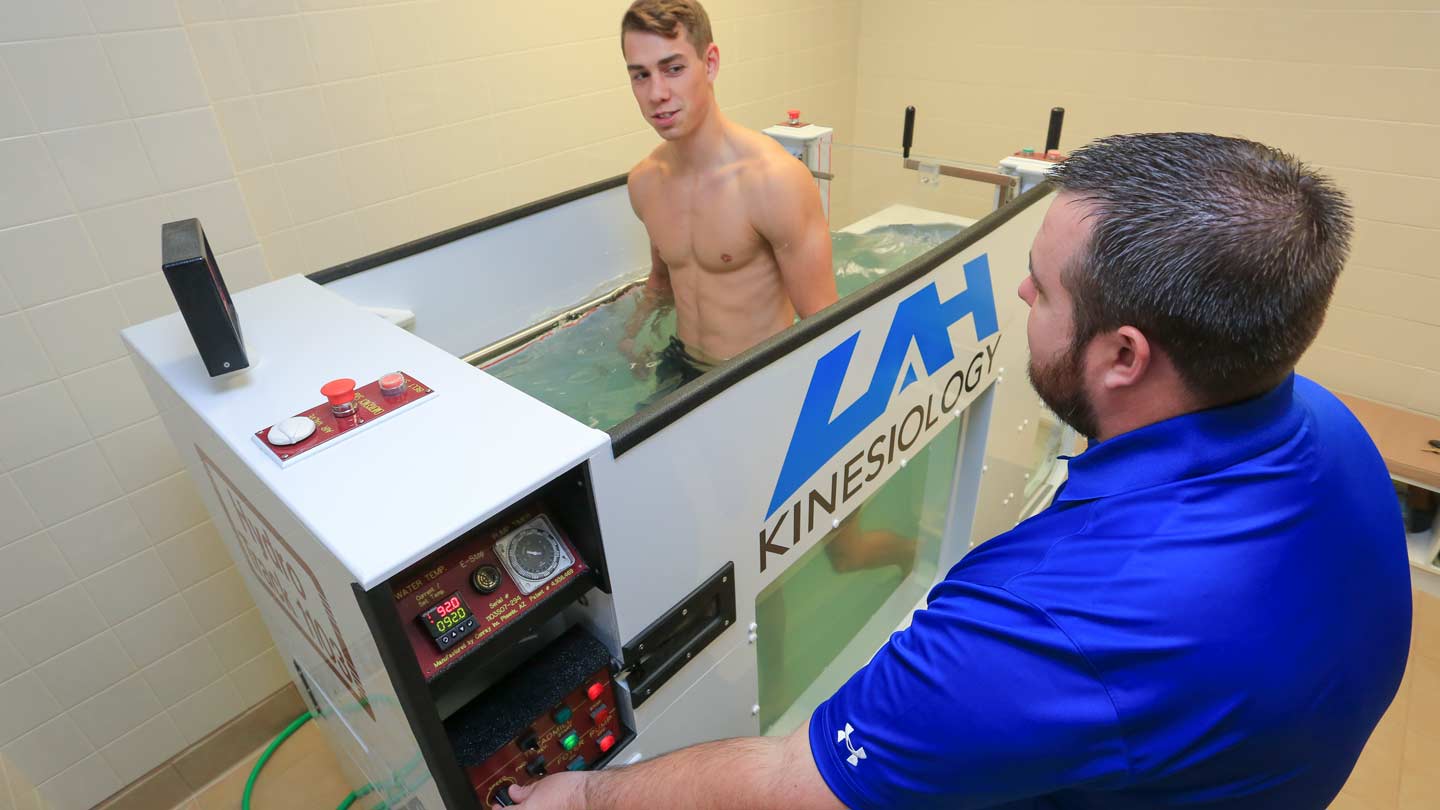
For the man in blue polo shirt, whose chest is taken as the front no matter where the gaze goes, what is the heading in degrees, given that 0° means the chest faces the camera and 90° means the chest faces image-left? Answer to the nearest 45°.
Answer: approximately 135°

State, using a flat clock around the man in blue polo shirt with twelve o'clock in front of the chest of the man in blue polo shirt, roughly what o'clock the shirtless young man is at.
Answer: The shirtless young man is roughly at 12 o'clock from the man in blue polo shirt.

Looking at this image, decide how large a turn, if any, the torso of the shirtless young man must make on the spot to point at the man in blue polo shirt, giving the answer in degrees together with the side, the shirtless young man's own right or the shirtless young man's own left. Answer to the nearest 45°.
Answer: approximately 45° to the shirtless young man's own left

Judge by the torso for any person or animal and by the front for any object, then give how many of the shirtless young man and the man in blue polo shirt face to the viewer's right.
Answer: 0

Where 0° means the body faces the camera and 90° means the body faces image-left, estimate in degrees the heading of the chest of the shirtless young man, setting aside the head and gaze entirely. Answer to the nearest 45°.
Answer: approximately 45°

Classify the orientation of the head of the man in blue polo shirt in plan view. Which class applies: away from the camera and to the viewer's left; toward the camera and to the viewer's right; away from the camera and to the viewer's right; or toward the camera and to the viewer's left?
away from the camera and to the viewer's left
